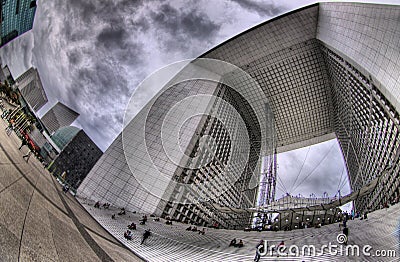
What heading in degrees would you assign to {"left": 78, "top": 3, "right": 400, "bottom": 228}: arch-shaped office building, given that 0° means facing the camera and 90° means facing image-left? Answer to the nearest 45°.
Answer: approximately 0°

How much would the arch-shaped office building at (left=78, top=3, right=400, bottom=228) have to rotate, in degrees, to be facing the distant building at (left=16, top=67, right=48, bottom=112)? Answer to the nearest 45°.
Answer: approximately 90° to its right

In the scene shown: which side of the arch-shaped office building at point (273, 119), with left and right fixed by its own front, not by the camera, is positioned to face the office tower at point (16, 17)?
right
